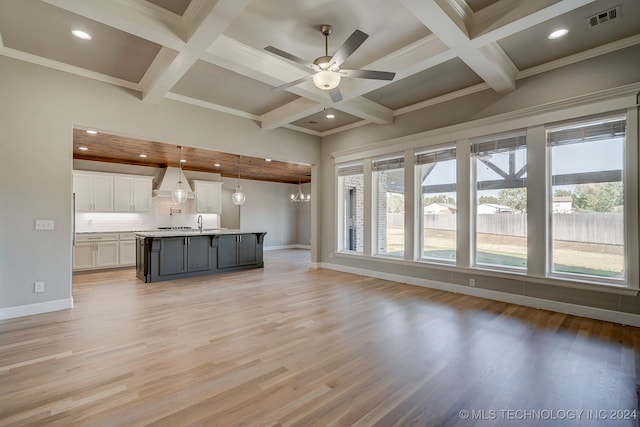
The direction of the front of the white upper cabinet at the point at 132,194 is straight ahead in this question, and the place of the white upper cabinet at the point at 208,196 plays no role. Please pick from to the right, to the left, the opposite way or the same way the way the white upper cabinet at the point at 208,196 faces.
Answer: the same way

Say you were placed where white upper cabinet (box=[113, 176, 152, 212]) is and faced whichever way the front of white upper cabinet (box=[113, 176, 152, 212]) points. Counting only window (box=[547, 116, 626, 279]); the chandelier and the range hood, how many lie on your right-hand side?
0

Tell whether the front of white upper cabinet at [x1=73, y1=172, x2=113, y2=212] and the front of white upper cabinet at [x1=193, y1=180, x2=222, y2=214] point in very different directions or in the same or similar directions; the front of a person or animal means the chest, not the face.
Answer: same or similar directions

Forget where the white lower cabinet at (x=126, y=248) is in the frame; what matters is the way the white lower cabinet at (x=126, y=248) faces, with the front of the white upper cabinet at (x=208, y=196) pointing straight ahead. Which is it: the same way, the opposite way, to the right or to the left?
the same way

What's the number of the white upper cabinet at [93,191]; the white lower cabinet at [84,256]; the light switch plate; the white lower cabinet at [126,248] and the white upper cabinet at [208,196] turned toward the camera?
5

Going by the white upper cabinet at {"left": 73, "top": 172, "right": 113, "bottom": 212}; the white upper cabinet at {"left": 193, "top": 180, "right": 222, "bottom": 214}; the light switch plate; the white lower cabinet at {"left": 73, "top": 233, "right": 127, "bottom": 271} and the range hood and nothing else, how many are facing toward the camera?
5

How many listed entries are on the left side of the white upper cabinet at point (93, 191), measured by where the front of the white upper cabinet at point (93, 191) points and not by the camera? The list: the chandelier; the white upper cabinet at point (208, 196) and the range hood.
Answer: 3

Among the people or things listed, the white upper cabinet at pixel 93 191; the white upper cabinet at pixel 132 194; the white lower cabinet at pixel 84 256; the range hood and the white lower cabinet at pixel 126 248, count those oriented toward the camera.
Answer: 5

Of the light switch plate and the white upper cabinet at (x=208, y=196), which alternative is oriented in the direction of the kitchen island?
the white upper cabinet

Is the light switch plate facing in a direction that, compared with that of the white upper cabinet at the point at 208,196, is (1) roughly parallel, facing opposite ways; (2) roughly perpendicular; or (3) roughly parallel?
roughly parallel

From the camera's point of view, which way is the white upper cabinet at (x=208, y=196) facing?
toward the camera

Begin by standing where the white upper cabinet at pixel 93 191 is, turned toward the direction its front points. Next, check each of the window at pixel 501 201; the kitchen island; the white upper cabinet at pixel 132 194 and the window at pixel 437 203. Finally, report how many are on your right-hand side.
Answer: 0

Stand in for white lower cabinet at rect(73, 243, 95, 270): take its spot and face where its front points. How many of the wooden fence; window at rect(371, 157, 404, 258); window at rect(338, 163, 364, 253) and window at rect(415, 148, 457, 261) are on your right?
0

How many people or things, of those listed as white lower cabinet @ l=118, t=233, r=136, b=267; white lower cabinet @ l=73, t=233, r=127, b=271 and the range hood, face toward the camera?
3

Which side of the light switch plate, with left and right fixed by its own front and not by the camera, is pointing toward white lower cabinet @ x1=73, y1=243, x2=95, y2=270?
back

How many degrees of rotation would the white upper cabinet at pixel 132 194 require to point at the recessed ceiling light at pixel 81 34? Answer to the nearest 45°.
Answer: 0° — it already faces it

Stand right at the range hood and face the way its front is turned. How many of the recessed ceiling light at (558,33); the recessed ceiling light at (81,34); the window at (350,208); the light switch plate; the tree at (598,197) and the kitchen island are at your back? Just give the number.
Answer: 0

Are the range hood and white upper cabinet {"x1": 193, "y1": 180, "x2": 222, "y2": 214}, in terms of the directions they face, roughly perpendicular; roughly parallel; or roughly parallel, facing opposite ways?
roughly parallel

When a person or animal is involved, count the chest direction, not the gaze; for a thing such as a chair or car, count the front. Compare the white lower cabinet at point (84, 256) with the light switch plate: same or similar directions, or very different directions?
same or similar directions

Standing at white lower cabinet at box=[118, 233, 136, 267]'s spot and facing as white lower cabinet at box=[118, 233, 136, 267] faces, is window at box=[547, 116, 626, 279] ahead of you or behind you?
ahead

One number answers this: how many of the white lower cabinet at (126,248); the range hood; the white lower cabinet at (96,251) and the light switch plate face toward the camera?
4

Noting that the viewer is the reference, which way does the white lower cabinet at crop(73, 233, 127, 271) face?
facing the viewer
